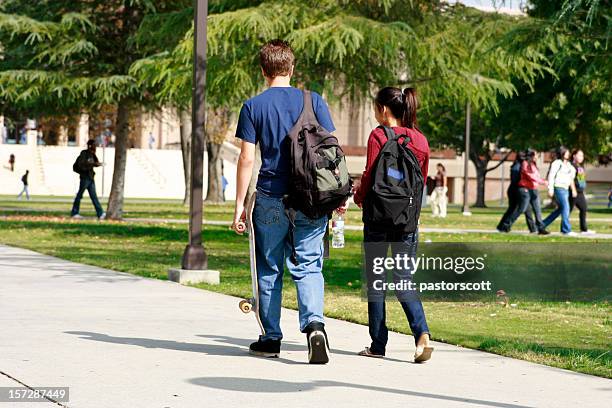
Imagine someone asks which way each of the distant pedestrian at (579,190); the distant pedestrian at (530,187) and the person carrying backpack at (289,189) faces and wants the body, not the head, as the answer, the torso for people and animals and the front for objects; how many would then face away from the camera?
1

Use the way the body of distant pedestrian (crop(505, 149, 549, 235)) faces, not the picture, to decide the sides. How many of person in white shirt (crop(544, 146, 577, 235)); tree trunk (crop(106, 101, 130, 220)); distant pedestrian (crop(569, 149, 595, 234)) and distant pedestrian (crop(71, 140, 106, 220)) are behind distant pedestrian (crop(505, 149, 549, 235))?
2

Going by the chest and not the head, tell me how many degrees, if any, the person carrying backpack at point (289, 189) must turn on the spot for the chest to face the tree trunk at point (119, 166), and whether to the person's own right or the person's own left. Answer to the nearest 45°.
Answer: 0° — they already face it

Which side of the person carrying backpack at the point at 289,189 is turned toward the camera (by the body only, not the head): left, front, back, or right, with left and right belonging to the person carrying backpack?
back

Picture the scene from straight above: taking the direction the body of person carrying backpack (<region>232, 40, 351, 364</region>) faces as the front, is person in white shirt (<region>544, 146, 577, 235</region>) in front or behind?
in front

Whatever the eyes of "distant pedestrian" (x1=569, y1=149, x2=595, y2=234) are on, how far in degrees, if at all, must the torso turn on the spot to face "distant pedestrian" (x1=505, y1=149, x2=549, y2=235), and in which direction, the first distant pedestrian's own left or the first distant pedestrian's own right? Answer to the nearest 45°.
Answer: approximately 135° to the first distant pedestrian's own right
